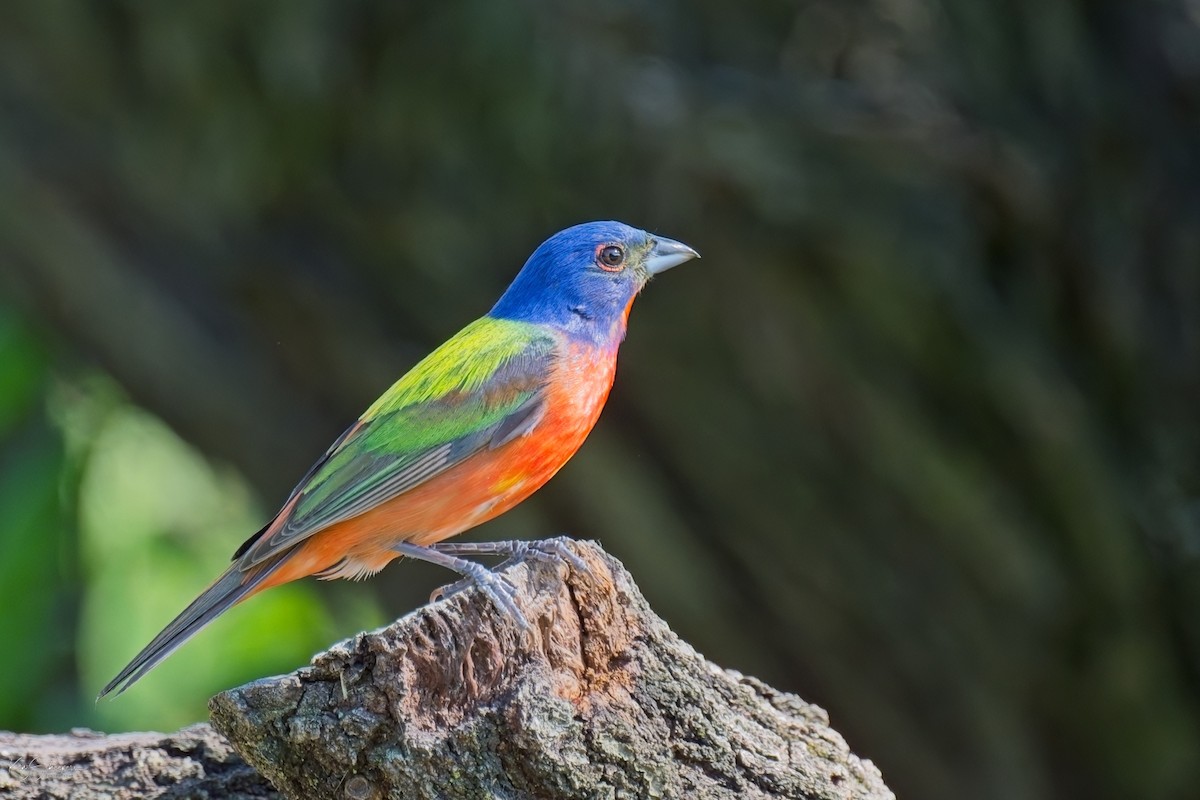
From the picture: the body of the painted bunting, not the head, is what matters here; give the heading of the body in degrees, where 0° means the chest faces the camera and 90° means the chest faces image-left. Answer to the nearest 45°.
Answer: approximately 270°
